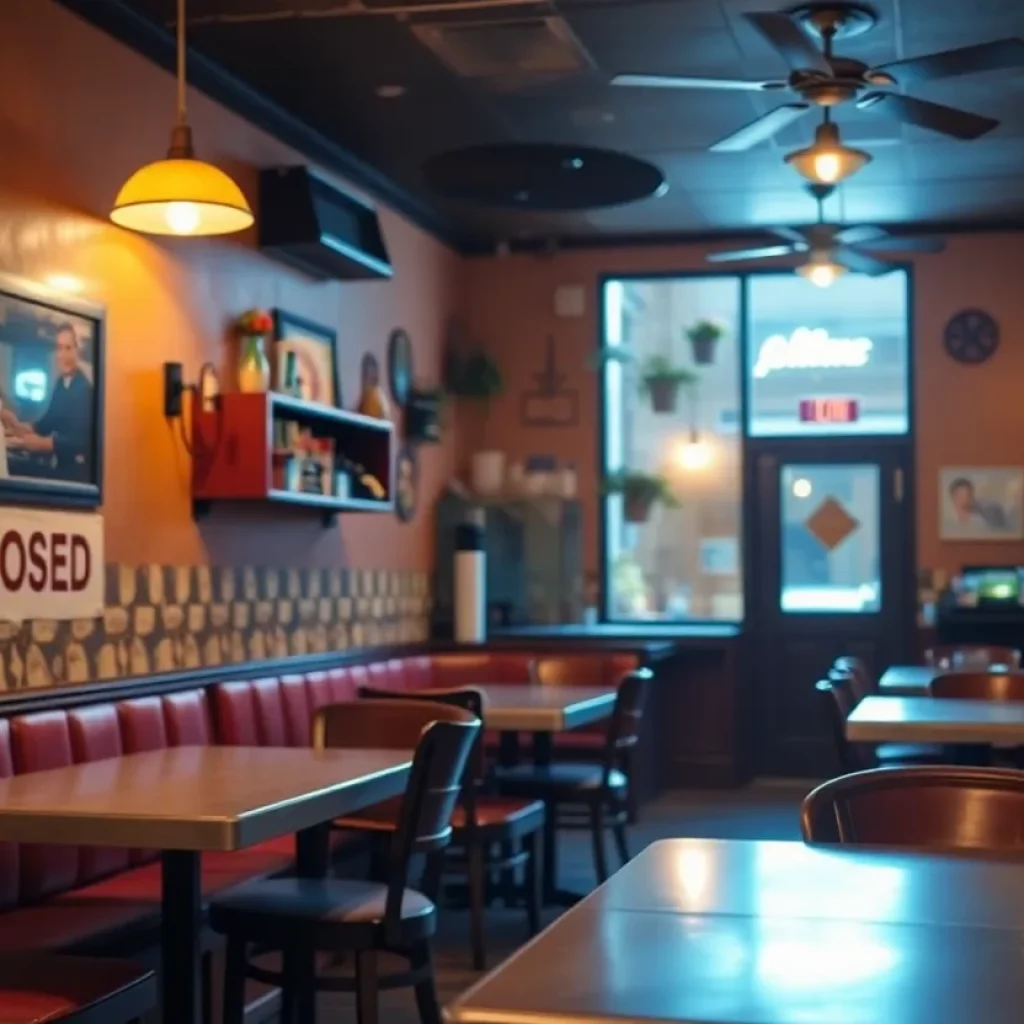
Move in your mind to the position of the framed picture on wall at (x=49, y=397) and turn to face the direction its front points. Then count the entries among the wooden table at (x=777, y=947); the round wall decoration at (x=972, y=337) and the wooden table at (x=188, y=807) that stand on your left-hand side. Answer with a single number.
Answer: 1

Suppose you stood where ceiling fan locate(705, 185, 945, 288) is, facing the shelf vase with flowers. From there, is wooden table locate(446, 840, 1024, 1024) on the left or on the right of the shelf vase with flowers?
left

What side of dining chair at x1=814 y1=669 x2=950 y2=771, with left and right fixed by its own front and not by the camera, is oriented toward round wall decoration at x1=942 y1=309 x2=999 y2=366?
left

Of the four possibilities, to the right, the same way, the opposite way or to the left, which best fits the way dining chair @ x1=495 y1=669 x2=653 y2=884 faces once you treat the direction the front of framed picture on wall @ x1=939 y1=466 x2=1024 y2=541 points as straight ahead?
to the right

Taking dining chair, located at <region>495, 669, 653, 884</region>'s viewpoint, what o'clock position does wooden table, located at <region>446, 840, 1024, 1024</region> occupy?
The wooden table is roughly at 9 o'clock from the dining chair.

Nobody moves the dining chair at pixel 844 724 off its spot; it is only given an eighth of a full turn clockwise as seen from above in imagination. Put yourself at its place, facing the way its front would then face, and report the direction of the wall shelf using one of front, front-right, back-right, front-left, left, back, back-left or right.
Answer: back-right

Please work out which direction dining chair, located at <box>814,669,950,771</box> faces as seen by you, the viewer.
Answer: facing to the right of the viewer

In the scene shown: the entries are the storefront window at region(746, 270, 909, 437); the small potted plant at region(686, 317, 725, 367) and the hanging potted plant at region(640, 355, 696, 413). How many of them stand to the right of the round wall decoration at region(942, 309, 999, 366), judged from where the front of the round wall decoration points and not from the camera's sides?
3

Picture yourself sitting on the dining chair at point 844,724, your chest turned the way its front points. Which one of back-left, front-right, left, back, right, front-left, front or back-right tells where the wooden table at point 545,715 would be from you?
back

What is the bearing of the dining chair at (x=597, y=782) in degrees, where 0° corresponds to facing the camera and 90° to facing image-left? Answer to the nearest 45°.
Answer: approximately 90°

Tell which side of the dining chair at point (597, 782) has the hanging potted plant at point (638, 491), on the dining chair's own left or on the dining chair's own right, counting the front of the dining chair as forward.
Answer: on the dining chair's own right

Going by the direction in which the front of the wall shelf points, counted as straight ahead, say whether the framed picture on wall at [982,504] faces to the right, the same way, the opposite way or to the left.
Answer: to the right
